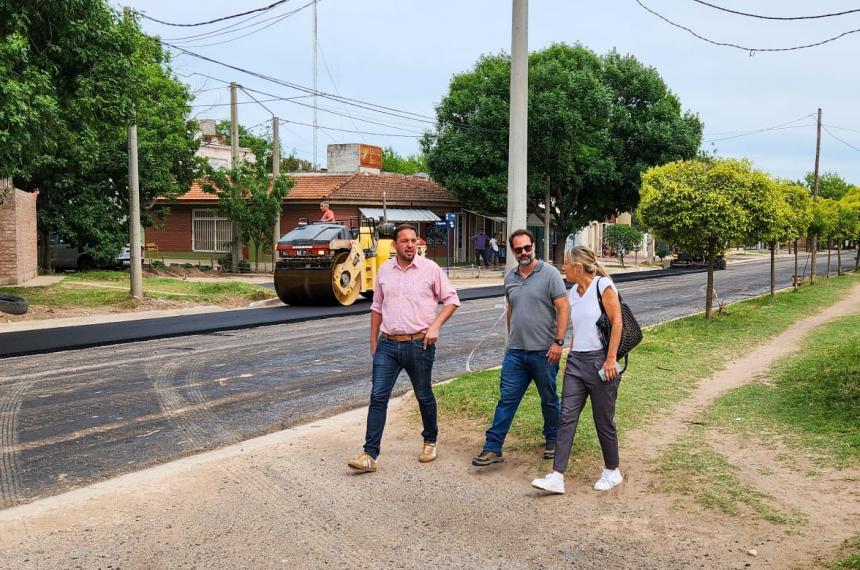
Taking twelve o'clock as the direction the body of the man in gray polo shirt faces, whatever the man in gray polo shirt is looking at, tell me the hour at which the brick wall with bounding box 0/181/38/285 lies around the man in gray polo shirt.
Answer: The brick wall is roughly at 3 o'clock from the man in gray polo shirt.

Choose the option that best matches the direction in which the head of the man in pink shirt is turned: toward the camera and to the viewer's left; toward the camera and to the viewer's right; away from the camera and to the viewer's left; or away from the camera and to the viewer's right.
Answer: toward the camera and to the viewer's right

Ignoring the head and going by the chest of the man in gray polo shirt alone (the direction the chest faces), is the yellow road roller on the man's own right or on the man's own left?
on the man's own right

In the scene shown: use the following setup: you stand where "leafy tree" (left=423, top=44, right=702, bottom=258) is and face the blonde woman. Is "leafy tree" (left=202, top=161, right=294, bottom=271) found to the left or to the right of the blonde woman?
right

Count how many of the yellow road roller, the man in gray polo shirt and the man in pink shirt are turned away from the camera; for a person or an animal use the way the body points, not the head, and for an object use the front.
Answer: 0

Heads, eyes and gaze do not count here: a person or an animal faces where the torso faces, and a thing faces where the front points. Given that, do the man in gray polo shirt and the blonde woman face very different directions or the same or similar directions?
same or similar directions

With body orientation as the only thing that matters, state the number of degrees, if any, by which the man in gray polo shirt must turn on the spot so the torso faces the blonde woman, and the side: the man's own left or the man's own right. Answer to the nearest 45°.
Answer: approximately 90° to the man's own left

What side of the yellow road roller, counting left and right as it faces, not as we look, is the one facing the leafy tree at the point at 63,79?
front

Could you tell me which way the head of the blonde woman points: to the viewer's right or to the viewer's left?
to the viewer's left

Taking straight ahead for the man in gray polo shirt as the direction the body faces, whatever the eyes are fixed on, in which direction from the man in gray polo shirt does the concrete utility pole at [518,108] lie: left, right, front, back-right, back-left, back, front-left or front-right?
back-right

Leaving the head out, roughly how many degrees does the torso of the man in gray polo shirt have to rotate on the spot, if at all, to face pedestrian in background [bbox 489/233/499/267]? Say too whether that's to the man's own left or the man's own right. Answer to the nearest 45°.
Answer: approximately 135° to the man's own right

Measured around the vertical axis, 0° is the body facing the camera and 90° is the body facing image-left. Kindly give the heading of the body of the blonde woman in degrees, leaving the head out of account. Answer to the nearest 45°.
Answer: approximately 45°

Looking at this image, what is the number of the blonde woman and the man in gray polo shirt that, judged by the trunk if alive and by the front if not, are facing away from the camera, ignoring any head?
0

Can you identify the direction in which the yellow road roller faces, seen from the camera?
facing the viewer and to the left of the viewer

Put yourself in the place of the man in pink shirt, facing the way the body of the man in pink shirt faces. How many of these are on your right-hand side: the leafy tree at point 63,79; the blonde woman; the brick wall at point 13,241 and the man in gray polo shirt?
2
